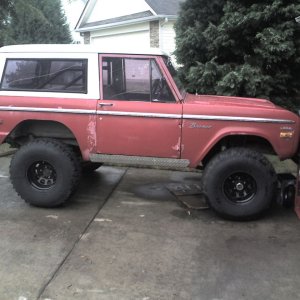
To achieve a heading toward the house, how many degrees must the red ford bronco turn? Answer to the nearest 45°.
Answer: approximately 90° to its left

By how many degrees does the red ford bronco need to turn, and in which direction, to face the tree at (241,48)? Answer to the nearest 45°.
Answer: approximately 45° to its left

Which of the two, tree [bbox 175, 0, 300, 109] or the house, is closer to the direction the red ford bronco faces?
the tree

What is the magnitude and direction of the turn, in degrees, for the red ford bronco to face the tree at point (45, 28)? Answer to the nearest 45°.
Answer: approximately 90° to its left

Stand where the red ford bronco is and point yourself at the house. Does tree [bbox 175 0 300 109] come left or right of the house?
right

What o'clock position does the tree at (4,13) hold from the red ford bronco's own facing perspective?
The tree is roughly at 8 o'clock from the red ford bronco.

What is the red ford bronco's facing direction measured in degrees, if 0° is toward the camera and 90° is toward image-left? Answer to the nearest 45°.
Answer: approximately 270°

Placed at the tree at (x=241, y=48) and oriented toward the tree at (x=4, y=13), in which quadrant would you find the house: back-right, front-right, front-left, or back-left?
front-right
